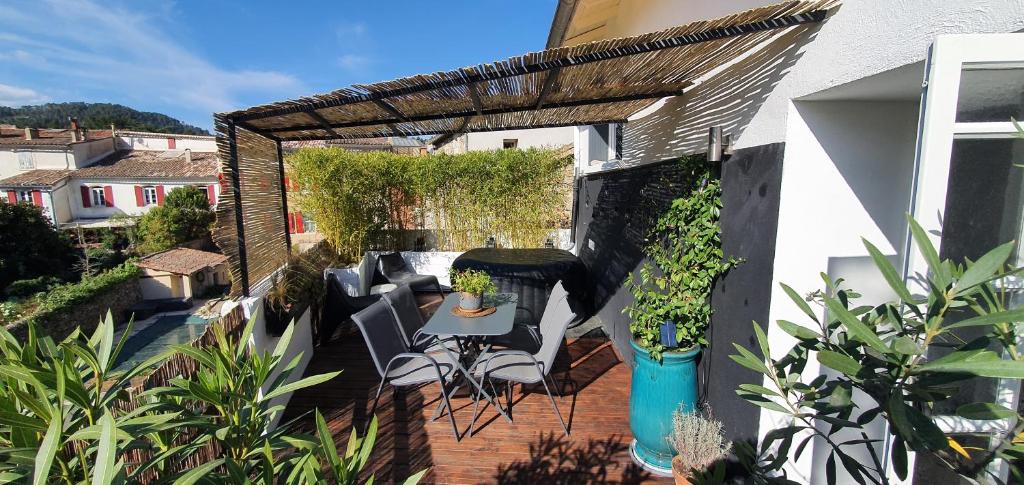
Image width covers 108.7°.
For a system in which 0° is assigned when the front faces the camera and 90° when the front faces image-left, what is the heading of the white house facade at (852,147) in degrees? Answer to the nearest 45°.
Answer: approximately 45°

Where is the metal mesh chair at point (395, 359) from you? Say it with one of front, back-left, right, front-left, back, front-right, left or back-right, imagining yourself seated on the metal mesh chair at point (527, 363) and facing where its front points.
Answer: front

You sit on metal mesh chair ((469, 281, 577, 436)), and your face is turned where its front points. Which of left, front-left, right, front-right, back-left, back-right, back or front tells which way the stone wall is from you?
front-right

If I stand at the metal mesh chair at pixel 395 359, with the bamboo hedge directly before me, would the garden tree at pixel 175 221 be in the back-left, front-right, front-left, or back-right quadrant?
front-left

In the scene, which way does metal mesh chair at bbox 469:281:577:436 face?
to the viewer's left

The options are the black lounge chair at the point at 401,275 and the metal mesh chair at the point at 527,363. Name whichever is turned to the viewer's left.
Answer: the metal mesh chair

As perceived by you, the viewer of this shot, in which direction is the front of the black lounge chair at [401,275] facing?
facing the viewer and to the right of the viewer

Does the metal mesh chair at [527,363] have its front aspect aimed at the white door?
no

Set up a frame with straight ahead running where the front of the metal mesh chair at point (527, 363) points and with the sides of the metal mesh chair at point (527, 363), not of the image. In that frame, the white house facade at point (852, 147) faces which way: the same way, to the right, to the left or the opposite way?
the same way

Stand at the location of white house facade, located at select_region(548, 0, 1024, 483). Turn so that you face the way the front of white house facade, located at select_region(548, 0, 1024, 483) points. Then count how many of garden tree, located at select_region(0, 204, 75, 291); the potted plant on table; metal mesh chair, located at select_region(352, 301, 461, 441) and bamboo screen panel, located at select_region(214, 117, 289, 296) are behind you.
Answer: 0

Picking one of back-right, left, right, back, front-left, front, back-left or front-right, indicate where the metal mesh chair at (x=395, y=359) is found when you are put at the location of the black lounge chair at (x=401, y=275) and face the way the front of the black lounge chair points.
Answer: front-right

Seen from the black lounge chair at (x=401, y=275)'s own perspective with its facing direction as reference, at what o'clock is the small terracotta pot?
The small terracotta pot is roughly at 1 o'clock from the black lounge chair.

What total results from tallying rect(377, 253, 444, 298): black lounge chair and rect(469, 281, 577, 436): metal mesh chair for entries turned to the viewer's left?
1

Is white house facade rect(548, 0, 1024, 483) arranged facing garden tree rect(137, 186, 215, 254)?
no
